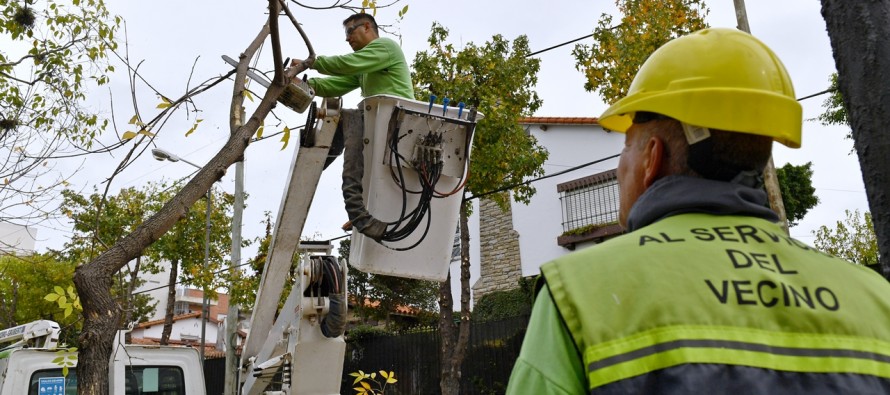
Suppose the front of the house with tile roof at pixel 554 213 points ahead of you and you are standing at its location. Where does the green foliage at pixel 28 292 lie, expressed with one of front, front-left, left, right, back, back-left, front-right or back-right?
front-right

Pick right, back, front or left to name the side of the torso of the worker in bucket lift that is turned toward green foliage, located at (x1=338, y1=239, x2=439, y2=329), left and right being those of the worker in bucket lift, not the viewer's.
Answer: right

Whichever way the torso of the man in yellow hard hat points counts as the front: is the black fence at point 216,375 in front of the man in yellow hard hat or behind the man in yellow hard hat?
in front

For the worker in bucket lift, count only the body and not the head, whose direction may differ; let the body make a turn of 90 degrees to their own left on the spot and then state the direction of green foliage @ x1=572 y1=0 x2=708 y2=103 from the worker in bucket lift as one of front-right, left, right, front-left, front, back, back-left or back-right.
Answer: back-left

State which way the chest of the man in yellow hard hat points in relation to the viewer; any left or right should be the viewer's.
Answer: facing away from the viewer and to the left of the viewer

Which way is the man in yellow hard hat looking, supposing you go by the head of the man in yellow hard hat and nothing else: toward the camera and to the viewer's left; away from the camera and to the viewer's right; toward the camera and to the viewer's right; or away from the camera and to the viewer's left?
away from the camera and to the viewer's left

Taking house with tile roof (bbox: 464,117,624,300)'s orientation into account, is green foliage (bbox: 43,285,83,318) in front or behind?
in front

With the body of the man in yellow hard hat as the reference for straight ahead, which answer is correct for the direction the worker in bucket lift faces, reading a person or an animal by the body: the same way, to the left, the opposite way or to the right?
to the left

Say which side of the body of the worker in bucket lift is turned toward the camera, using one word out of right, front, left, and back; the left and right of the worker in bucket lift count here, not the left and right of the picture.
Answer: left

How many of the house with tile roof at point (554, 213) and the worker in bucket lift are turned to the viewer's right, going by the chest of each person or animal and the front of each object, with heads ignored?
0

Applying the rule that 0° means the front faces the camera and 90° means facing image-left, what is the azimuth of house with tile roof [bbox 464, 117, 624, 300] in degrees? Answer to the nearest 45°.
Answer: approximately 45°
